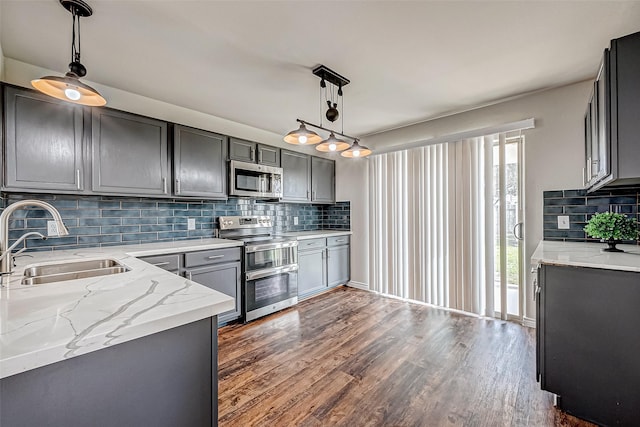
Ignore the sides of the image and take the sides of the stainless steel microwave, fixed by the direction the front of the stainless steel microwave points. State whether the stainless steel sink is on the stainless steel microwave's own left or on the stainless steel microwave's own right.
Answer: on the stainless steel microwave's own right

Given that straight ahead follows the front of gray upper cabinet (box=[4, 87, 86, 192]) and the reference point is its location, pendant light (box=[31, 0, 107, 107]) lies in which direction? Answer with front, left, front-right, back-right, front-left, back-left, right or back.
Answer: front-right

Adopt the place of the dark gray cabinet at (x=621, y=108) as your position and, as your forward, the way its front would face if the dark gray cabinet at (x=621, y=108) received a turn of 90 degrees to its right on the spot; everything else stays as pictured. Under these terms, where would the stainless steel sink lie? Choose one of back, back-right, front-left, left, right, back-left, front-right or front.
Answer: back-left

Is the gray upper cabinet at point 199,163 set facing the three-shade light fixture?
yes

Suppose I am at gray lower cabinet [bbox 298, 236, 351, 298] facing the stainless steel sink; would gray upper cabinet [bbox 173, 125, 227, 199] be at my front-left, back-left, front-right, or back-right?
front-right

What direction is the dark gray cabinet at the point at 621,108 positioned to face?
to the viewer's left

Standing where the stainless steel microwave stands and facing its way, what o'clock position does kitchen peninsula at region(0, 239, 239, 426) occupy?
The kitchen peninsula is roughly at 2 o'clock from the stainless steel microwave.

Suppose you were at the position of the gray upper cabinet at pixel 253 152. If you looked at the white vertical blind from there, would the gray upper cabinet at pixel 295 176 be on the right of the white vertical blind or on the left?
left

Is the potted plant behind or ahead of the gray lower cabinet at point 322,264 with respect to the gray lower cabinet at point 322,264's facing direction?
ahead

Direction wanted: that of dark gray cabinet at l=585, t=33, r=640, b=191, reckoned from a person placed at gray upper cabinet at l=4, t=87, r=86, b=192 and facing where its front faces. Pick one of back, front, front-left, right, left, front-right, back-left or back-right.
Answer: front

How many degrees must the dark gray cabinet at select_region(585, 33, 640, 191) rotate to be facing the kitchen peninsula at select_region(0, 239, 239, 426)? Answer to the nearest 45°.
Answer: approximately 45° to its left
